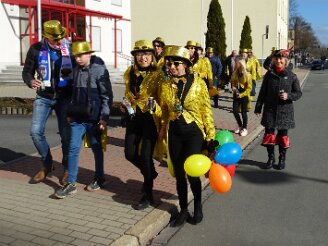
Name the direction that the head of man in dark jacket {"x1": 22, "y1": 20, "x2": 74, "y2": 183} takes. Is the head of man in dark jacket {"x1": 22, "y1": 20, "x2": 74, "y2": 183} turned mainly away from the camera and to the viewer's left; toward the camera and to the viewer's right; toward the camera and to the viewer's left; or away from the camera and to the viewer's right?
toward the camera and to the viewer's right

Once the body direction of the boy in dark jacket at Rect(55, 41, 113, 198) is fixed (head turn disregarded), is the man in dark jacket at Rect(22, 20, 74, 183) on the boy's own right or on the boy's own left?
on the boy's own right

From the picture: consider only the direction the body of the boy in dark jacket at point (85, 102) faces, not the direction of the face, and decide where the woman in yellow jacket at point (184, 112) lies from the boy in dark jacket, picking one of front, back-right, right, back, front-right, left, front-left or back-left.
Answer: left

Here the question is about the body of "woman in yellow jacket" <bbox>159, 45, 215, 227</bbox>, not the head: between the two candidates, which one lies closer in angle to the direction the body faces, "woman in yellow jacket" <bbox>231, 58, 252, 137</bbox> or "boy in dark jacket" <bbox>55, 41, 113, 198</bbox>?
the boy in dark jacket

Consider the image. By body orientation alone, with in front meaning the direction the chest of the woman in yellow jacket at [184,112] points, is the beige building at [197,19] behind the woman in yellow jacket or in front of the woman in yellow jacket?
behind

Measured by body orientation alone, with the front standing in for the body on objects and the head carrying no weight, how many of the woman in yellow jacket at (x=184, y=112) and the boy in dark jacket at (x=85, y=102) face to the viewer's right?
0

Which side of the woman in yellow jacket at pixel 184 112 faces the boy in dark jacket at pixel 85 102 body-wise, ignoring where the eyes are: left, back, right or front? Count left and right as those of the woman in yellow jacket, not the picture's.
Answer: right

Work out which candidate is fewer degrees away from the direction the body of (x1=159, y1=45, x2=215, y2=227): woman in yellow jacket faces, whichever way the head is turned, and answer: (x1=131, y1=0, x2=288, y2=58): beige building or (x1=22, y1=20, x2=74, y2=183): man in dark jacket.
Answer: the man in dark jacket

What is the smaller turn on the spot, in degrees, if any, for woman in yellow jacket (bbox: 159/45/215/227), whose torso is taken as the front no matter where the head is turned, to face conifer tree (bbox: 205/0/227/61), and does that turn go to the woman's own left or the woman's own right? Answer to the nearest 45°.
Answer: approximately 135° to the woman's own right

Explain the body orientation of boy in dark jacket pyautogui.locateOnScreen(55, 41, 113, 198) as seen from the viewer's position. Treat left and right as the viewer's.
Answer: facing the viewer and to the left of the viewer

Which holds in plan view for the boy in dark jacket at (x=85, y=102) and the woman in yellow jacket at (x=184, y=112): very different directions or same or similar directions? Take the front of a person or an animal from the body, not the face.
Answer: same or similar directions

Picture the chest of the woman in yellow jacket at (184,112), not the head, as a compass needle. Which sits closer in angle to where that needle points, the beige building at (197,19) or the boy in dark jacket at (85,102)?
the boy in dark jacket
